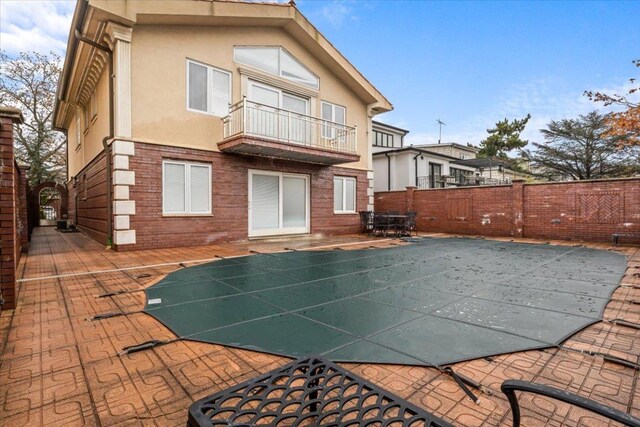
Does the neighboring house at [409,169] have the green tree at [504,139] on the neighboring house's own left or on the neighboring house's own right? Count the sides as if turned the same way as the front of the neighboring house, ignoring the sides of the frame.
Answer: on the neighboring house's own left

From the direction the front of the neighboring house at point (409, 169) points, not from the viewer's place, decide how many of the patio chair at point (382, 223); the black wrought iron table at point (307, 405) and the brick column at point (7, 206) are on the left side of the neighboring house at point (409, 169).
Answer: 0

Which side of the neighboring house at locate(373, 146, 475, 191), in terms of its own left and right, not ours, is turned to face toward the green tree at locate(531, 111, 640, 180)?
left

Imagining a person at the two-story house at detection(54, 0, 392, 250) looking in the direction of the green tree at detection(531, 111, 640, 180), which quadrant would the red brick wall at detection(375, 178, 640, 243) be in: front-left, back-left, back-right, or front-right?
front-right

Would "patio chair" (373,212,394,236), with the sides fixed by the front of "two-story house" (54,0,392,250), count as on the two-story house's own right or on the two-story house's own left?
on the two-story house's own left

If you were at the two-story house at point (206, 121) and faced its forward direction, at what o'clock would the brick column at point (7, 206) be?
The brick column is roughly at 2 o'clock from the two-story house.

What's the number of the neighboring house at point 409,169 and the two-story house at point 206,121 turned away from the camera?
0

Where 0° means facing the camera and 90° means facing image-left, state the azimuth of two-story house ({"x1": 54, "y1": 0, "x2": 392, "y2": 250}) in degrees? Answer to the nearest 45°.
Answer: approximately 315°

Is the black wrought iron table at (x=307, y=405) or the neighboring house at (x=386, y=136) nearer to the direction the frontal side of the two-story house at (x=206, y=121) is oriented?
the black wrought iron table

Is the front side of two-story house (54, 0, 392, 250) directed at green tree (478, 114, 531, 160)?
no

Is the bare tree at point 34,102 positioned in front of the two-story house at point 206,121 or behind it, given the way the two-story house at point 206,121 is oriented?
behind

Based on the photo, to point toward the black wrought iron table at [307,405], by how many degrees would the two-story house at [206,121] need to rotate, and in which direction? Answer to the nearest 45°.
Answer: approximately 45° to its right

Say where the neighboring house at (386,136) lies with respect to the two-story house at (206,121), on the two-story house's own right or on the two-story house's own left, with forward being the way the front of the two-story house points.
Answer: on the two-story house's own left
